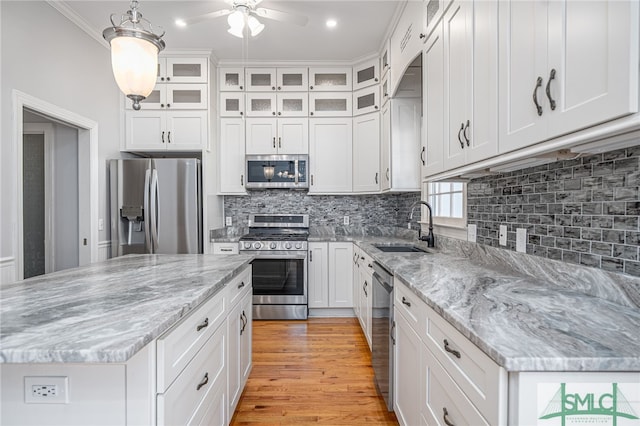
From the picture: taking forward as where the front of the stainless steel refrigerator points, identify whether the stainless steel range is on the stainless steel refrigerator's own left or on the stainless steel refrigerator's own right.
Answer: on the stainless steel refrigerator's own left

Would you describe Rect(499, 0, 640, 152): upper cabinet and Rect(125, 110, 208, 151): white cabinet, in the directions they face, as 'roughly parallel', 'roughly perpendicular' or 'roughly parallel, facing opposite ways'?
roughly perpendicular

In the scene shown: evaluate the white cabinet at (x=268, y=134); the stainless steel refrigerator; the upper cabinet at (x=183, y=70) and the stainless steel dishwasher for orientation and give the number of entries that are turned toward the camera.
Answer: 3

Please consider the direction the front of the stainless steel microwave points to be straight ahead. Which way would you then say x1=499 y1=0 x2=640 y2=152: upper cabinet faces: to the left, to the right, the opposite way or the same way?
to the right

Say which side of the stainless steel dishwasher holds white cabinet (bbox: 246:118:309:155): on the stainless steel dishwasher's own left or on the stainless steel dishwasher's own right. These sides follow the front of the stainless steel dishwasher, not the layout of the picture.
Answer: on the stainless steel dishwasher's own right

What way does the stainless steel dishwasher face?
to the viewer's left

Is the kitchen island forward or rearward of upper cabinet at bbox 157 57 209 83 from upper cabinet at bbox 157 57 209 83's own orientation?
forward

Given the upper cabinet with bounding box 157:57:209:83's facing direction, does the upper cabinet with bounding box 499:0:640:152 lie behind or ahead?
ahead

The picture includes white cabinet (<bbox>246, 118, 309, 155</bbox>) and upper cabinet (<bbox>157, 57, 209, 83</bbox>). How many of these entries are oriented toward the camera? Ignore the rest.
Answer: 2
